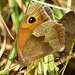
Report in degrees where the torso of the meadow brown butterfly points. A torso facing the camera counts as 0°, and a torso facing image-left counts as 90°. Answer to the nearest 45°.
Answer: approximately 90°
